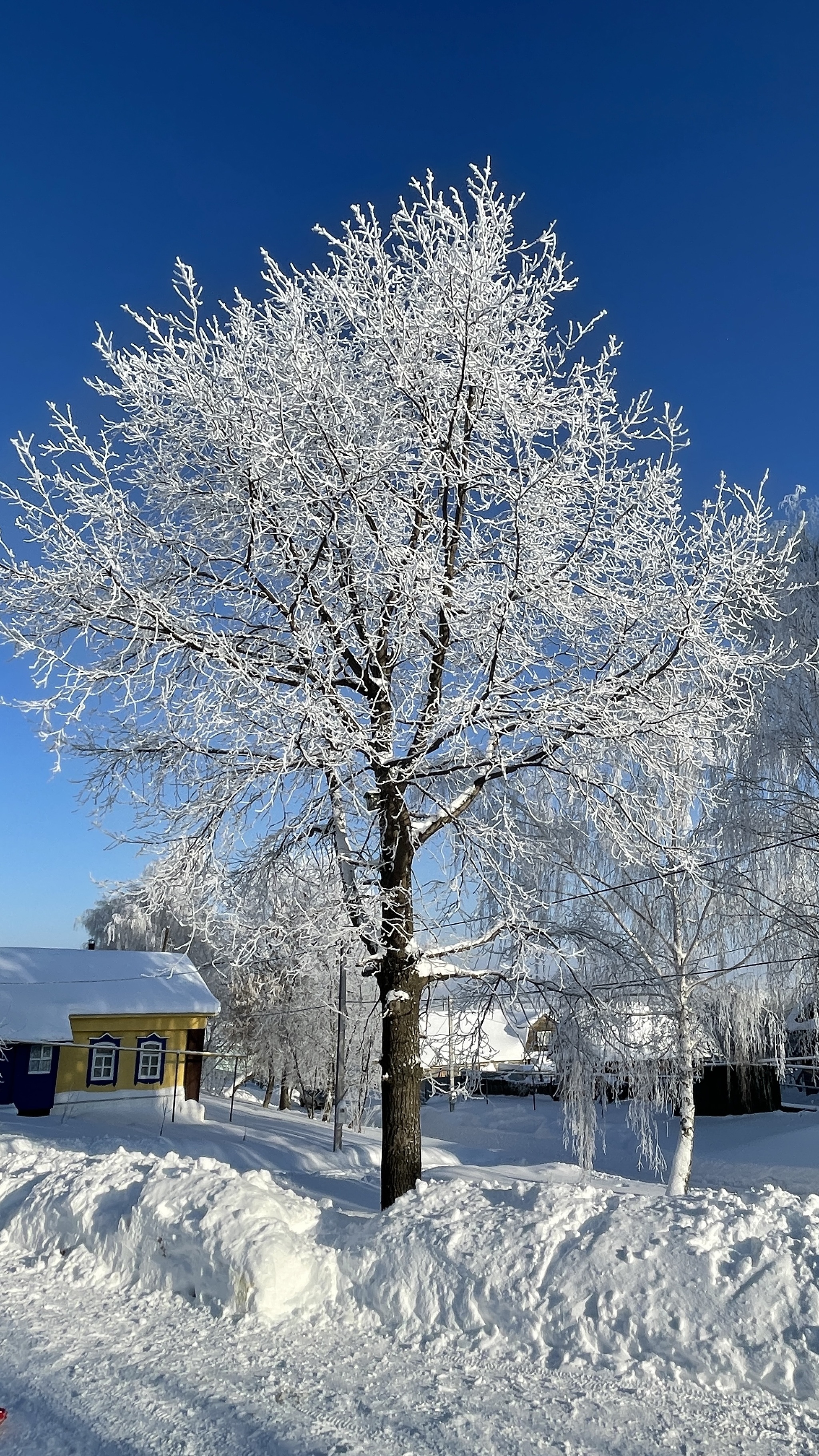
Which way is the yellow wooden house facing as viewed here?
toward the camera

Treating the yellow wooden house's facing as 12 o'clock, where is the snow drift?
The snow drift is roughly at 12 o'clock from the yellow wooden house.

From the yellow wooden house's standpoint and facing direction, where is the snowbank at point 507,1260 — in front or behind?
in front

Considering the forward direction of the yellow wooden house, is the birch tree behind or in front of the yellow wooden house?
in front
